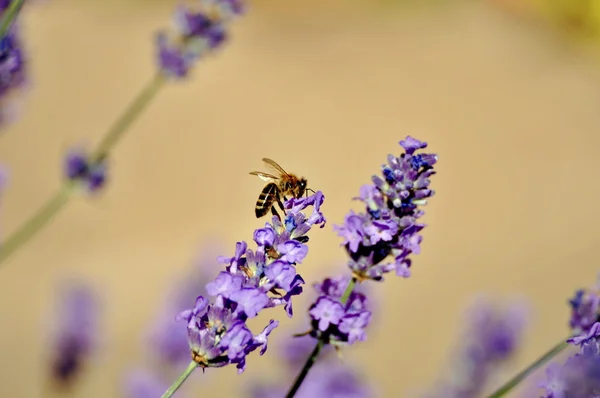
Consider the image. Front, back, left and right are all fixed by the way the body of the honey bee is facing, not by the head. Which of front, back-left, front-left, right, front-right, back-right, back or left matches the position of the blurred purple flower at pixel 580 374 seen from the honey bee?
front-right

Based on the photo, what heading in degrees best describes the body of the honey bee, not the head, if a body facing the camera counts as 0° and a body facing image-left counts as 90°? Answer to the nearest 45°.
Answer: approximately 270°

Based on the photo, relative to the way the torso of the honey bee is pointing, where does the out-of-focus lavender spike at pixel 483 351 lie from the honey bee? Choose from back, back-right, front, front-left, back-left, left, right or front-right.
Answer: front-left

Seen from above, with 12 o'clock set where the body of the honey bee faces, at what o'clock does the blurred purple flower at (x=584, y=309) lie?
The blurred purple flower is roughly at 1 o'clock from the honey bee.

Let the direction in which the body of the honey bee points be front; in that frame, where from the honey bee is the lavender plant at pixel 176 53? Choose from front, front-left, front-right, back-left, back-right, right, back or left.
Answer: back-left
